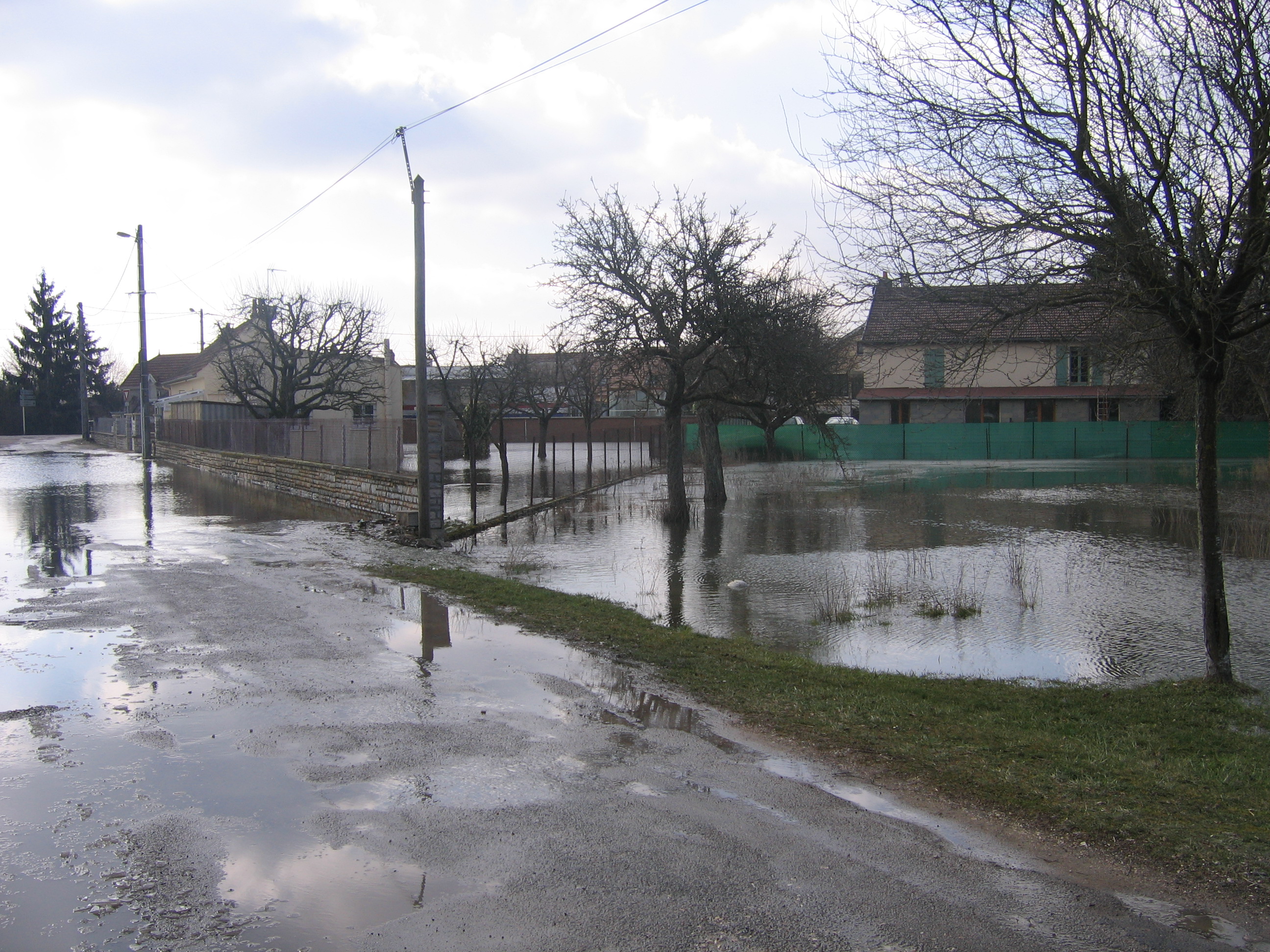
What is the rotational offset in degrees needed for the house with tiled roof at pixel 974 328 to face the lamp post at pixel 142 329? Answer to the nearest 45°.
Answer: approximately 45° to its right

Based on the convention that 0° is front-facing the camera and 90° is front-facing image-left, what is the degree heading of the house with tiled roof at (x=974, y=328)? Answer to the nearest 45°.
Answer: approximately 0°
